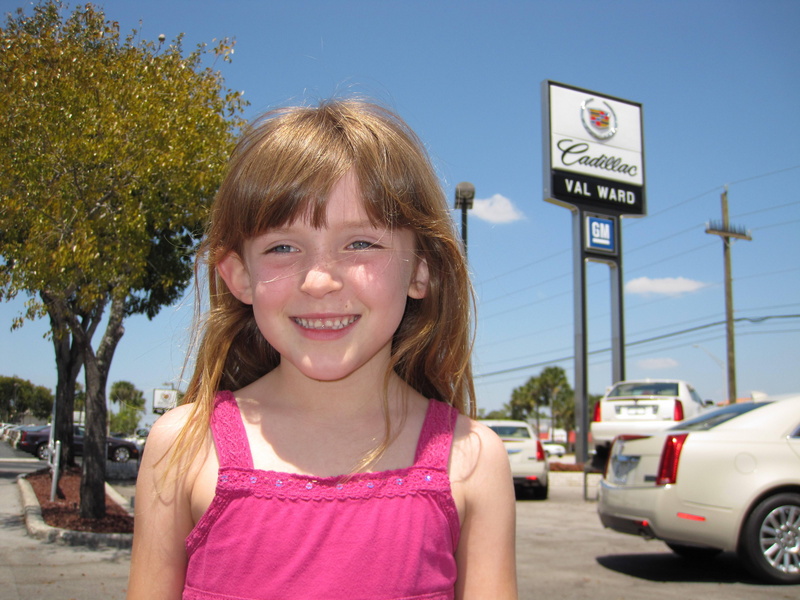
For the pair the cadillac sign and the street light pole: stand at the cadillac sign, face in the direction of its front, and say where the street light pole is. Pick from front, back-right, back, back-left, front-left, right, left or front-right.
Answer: front-right

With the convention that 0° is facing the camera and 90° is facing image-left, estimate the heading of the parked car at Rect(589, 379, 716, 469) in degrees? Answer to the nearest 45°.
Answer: approximately 180°

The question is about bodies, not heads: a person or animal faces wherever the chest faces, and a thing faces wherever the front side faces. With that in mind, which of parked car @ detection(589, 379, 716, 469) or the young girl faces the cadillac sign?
the parked car

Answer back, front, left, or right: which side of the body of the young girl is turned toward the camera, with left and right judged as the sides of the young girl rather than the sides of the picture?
front

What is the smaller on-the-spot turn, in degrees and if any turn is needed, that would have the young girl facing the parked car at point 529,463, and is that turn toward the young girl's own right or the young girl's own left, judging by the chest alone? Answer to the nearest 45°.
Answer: approximately 180°

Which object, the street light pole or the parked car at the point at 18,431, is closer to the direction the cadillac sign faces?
the street light pole

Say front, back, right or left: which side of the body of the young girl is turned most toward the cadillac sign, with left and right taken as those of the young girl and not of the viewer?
back

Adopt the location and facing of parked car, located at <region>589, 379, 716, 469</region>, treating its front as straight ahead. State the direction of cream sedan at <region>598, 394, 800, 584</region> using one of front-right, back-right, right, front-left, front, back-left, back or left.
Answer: back

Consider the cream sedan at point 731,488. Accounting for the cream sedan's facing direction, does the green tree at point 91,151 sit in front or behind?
behind

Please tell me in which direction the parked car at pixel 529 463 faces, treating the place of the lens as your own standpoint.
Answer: facing away from the viewer
